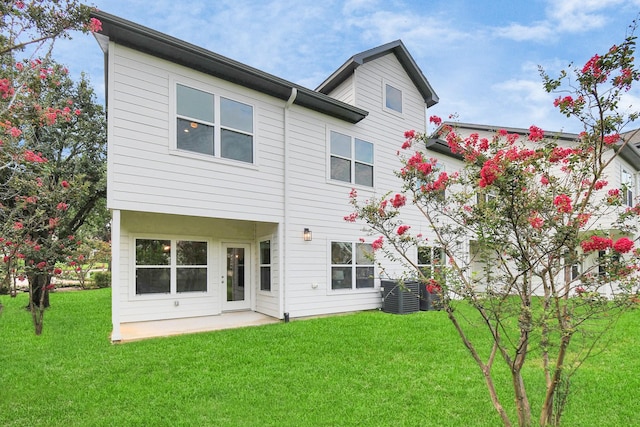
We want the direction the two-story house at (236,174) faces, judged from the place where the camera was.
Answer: facing away from the viewer and to the left of the viewer

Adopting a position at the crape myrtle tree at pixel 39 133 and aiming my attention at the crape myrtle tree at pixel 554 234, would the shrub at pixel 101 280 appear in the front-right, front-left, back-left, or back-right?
back-left
